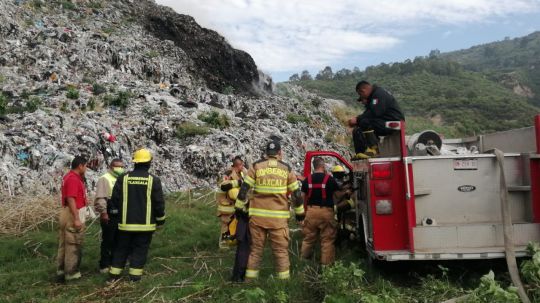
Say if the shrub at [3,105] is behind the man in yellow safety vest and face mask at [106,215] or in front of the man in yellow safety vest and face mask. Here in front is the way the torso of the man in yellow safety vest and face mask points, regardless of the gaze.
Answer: behind

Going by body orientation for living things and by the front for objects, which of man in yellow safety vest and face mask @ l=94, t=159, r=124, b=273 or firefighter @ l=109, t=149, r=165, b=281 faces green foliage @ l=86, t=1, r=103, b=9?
firefighter @ l=109, t=149, r=165, b=281

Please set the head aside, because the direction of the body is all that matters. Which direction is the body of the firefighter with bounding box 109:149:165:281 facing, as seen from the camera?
away from the camera

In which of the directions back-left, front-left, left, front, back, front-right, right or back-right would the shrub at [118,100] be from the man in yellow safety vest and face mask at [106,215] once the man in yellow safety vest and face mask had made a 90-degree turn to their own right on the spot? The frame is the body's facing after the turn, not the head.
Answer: back-right

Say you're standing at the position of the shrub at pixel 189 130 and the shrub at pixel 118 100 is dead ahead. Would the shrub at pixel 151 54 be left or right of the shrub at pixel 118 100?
right

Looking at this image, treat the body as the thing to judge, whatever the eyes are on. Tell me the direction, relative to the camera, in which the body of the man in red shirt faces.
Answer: to the viewer's right

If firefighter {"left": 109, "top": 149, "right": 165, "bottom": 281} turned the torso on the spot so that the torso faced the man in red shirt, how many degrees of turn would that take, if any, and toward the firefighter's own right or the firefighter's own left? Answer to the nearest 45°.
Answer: approximately 45° to the firefighter's own left

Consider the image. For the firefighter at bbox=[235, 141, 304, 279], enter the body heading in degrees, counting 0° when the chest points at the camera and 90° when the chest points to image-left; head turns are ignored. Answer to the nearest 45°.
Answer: approximately 180°

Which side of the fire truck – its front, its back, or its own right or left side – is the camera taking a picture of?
back

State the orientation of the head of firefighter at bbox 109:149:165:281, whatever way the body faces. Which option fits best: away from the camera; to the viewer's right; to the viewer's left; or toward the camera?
away from the camera
